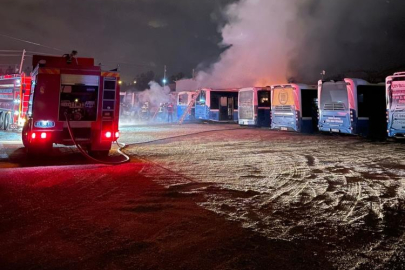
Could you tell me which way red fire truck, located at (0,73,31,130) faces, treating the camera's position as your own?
facing away from the viewer and to the left of the viewer

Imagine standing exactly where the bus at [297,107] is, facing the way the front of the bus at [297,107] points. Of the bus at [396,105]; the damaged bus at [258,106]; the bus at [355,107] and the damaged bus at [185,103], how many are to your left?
2

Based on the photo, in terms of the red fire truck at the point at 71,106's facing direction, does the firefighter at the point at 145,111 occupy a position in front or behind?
in front

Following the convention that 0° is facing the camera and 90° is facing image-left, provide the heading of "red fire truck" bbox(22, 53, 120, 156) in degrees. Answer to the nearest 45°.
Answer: approximately 180°

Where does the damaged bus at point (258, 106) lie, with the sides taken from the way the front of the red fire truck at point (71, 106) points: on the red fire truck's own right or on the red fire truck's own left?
on the red fire truck's own right

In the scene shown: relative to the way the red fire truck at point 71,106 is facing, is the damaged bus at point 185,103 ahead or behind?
ahead

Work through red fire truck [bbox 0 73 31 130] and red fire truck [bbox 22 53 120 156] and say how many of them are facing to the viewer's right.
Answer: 0
